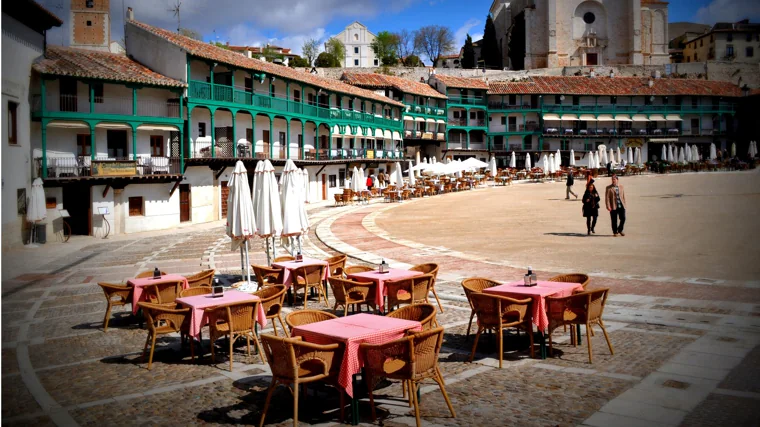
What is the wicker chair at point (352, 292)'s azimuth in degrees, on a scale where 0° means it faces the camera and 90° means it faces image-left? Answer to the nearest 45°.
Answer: approximately 225°

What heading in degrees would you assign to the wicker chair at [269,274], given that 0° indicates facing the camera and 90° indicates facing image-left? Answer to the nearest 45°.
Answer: approximately 225°

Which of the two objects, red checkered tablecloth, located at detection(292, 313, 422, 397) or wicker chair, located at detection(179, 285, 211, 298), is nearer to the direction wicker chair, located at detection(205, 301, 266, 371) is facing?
the wicker chair

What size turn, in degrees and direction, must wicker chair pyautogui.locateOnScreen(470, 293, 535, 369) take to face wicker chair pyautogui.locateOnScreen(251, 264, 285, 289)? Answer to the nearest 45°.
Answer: approximately 90° to its left

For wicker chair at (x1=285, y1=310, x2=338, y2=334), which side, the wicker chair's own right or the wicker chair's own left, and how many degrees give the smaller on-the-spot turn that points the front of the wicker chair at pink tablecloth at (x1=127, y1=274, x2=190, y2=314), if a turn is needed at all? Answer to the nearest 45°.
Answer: approximately 180°

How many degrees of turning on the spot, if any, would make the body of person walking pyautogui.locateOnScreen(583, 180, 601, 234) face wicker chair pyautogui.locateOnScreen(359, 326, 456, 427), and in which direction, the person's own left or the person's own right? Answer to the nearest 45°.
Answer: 0° — they already face it

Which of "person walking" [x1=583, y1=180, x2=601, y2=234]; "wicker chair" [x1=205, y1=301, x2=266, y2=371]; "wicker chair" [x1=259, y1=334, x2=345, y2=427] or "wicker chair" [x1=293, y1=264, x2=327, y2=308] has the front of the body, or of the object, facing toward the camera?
the person walking

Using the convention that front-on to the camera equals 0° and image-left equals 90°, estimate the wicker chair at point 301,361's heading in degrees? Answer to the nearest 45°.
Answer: approximately 225°

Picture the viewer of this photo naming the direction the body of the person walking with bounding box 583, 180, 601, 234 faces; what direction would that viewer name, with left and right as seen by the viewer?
facing the viewer

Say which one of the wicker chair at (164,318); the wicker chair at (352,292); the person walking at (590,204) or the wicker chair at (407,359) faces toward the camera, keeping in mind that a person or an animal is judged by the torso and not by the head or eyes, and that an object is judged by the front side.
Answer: the person walking

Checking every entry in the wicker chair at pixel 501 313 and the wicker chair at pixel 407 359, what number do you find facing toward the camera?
0

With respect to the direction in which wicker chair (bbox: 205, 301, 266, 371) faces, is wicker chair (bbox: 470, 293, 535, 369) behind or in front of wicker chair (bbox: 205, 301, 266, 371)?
behind

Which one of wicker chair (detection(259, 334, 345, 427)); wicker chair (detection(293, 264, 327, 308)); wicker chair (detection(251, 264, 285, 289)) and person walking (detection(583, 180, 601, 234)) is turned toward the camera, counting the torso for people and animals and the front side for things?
the person walking

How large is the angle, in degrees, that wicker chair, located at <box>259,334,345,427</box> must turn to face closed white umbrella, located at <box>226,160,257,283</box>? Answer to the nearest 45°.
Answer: approximately 45° to its left

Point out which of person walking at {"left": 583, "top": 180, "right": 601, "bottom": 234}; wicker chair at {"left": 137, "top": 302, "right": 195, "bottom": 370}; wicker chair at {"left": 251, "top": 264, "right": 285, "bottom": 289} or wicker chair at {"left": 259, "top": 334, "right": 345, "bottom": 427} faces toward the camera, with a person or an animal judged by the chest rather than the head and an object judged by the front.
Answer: the person walking

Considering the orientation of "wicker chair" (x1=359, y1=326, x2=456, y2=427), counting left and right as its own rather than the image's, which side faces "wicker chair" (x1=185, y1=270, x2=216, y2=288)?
front
